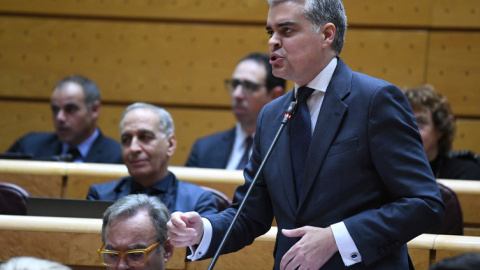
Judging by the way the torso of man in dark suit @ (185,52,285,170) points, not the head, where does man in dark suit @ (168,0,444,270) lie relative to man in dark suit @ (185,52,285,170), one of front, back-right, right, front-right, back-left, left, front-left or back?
front-left

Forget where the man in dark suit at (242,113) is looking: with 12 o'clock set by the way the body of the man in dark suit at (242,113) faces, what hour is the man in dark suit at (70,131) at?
the man in dark suit at (70,131) is roughly at 2 o'clock from the man in dark suit at (242,113).

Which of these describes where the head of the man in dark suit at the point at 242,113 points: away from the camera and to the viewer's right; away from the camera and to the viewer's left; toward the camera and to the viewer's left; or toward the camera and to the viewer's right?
toward the camera and to the viewer's left

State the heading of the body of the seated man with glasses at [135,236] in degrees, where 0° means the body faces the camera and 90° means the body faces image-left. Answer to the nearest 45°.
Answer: approximately 45°

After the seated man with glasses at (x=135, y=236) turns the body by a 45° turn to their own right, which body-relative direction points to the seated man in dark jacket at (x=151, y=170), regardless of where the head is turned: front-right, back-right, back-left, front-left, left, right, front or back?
right

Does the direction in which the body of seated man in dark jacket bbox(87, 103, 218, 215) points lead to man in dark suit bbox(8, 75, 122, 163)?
no

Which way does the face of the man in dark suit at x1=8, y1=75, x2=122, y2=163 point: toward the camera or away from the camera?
toward the camera

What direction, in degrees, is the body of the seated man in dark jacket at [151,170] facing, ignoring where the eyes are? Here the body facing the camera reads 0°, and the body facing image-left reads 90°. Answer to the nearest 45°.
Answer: approximately 45°

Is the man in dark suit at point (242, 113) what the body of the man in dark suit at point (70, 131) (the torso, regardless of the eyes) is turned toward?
no

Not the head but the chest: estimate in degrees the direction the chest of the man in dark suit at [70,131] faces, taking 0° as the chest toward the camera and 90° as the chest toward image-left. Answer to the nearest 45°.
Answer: approximately 45°

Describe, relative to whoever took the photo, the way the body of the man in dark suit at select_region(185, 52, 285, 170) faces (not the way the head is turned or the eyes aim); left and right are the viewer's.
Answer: facing the viewer and to the left of the viewer

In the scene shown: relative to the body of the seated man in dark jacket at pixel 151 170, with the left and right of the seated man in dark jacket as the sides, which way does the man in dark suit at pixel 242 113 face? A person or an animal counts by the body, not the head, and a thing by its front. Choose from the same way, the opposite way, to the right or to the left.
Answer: the same way
